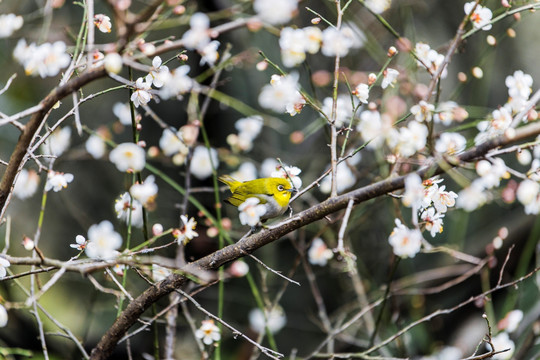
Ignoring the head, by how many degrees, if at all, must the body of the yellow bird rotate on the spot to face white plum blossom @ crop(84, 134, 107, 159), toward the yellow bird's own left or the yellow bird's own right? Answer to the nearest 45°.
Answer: approximately 135° to the yellow bird's own left

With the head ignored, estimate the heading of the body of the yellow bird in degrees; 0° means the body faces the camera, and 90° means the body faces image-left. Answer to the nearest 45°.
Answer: approximately 270°

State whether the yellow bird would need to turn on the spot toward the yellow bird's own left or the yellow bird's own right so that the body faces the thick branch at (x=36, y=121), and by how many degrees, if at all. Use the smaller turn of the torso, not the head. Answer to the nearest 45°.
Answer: approximately 135° to the yellow bird's own right
